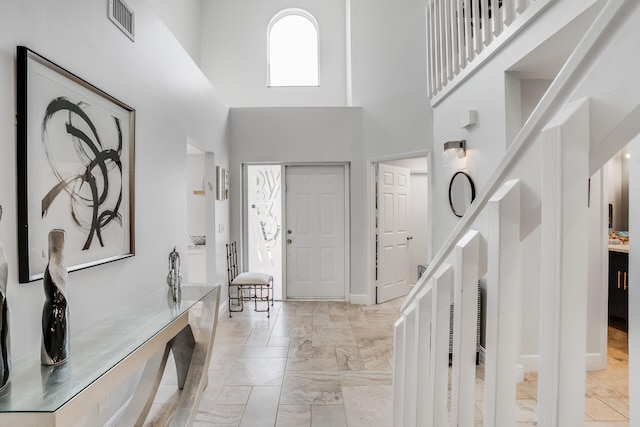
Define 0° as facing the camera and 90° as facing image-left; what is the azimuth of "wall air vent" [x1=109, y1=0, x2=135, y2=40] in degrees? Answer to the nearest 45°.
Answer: approximately 315°

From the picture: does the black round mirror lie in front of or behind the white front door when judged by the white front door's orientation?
in front

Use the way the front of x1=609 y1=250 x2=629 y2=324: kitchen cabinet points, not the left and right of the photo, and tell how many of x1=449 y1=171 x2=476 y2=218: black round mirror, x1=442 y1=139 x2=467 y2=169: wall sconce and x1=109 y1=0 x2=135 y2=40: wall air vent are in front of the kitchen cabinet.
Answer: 3

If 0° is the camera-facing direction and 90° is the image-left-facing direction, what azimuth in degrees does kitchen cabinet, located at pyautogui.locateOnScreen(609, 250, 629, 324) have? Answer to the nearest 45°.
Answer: approximately 45°

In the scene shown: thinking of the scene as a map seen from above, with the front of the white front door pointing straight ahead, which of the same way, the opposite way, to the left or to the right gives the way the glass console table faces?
to the left

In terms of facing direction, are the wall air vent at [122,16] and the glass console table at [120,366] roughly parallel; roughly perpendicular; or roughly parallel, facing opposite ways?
roughly parallel

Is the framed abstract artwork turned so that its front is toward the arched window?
no

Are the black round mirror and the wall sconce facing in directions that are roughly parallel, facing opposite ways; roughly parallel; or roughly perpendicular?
roughly parallel

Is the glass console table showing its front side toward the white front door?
no

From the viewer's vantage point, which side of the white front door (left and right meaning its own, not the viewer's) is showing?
front

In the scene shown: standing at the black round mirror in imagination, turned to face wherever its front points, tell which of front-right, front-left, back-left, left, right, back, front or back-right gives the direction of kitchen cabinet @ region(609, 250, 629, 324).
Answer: back

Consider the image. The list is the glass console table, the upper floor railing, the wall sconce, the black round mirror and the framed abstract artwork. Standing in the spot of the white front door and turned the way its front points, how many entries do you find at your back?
0

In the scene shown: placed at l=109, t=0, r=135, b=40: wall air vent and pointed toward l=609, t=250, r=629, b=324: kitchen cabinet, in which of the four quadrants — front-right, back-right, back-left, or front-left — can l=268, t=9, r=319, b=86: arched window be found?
front-left

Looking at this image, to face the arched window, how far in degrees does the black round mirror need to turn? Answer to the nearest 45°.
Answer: approximately 90° to its right

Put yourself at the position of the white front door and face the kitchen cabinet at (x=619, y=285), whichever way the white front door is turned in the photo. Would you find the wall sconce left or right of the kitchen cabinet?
right

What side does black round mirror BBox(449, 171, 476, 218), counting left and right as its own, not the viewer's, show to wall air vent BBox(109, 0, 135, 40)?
front

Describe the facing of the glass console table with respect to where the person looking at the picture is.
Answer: facing the viewer and to the right of the viewer

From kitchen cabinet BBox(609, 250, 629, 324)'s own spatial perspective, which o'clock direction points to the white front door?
The white front door is roughly at 1 o'clock from the kitchen cabinet.

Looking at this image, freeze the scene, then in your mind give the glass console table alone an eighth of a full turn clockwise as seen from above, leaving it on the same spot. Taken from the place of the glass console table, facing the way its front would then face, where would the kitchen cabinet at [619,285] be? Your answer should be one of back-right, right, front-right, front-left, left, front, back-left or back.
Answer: left

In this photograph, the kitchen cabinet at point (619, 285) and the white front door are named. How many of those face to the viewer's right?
0

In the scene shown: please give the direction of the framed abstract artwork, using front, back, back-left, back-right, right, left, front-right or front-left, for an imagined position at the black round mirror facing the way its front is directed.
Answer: front

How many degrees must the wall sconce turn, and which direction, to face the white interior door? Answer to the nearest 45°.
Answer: approximately 90° to its right
